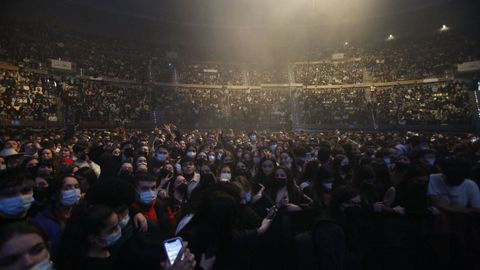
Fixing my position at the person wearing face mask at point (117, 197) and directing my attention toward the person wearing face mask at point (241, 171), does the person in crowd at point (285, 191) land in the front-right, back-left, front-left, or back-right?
front-right

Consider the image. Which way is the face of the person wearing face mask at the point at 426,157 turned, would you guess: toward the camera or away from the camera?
toward the camera

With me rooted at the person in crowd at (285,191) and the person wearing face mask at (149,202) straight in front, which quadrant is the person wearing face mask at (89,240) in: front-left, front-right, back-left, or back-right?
front-left

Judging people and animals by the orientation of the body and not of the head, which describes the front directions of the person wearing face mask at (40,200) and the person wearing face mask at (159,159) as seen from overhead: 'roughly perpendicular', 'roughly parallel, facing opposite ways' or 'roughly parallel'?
roughly parallel

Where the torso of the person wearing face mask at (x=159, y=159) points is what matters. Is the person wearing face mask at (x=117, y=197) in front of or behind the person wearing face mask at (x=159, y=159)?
in front

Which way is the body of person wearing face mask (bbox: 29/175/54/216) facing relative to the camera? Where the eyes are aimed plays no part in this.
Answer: toward the camera

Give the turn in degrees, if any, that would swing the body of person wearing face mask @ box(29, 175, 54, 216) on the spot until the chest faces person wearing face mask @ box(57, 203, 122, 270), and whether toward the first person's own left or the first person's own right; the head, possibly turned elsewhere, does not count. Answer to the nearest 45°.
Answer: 0° — they already face them

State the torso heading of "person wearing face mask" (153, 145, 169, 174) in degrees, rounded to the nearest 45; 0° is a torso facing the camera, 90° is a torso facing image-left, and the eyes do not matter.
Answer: approximately 0°

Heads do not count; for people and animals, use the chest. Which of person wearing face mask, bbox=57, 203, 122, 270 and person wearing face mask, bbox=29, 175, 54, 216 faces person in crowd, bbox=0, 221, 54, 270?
person wearing face mask, bbox=29, 175, 54, 216
